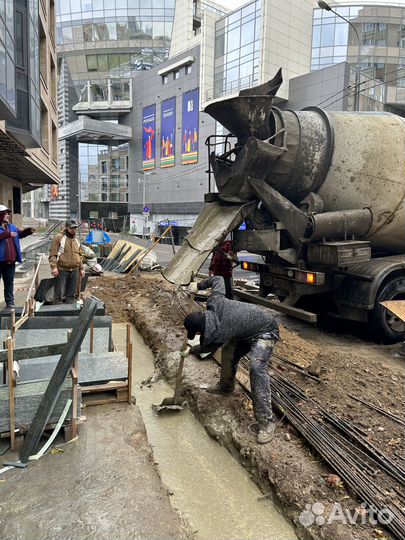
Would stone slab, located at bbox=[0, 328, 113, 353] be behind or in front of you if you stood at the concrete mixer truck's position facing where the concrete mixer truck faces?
behind

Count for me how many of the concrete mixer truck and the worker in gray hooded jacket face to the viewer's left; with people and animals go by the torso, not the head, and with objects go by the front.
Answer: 1

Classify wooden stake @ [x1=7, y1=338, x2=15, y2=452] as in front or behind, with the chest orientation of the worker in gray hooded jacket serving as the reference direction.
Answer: in front

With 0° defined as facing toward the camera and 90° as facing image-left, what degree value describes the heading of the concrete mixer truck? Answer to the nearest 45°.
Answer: approximately 225°

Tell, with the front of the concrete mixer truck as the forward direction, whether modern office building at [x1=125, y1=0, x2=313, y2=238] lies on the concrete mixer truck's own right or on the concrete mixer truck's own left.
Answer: on the concrete mixer truck's own left

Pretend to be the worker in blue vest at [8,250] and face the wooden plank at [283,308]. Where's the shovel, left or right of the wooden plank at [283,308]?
right

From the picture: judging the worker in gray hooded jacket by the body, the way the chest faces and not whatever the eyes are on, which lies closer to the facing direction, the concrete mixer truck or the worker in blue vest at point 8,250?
the worker in blue vest

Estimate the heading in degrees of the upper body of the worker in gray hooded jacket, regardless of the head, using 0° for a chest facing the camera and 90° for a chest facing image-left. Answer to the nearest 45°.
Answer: approximately 90°

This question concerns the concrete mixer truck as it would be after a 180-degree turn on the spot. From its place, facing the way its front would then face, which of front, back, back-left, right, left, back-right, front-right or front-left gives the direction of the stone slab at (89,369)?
front

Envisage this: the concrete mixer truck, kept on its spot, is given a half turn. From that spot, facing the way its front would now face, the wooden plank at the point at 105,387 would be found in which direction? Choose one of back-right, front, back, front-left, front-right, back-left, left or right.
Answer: front

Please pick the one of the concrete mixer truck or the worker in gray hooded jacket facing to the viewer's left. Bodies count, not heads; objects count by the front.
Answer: the worker in gray hooded jacket

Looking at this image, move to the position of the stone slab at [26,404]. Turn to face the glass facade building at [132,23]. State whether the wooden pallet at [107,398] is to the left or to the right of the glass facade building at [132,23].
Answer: right

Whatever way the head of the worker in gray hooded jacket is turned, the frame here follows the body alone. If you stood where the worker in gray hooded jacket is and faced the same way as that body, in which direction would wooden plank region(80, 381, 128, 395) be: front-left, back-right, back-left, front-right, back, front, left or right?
front

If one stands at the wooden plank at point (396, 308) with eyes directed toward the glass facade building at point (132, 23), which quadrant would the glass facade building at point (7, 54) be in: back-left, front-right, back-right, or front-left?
front-left

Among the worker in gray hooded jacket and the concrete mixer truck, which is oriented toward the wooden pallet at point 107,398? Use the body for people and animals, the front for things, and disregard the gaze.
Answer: the worker in gray hooded jacket

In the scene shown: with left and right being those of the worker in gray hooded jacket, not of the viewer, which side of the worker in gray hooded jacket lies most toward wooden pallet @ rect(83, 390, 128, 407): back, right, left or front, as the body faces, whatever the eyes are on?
front
